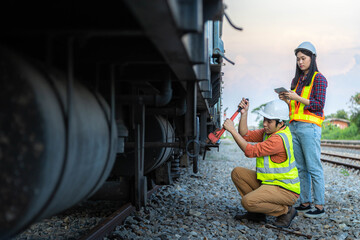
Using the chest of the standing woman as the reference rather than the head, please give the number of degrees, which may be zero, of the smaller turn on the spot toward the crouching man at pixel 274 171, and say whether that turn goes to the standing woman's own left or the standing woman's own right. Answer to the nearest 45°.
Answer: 0° — they already face them

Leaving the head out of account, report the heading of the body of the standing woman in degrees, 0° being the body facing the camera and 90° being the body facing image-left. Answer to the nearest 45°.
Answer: approximately 45°
